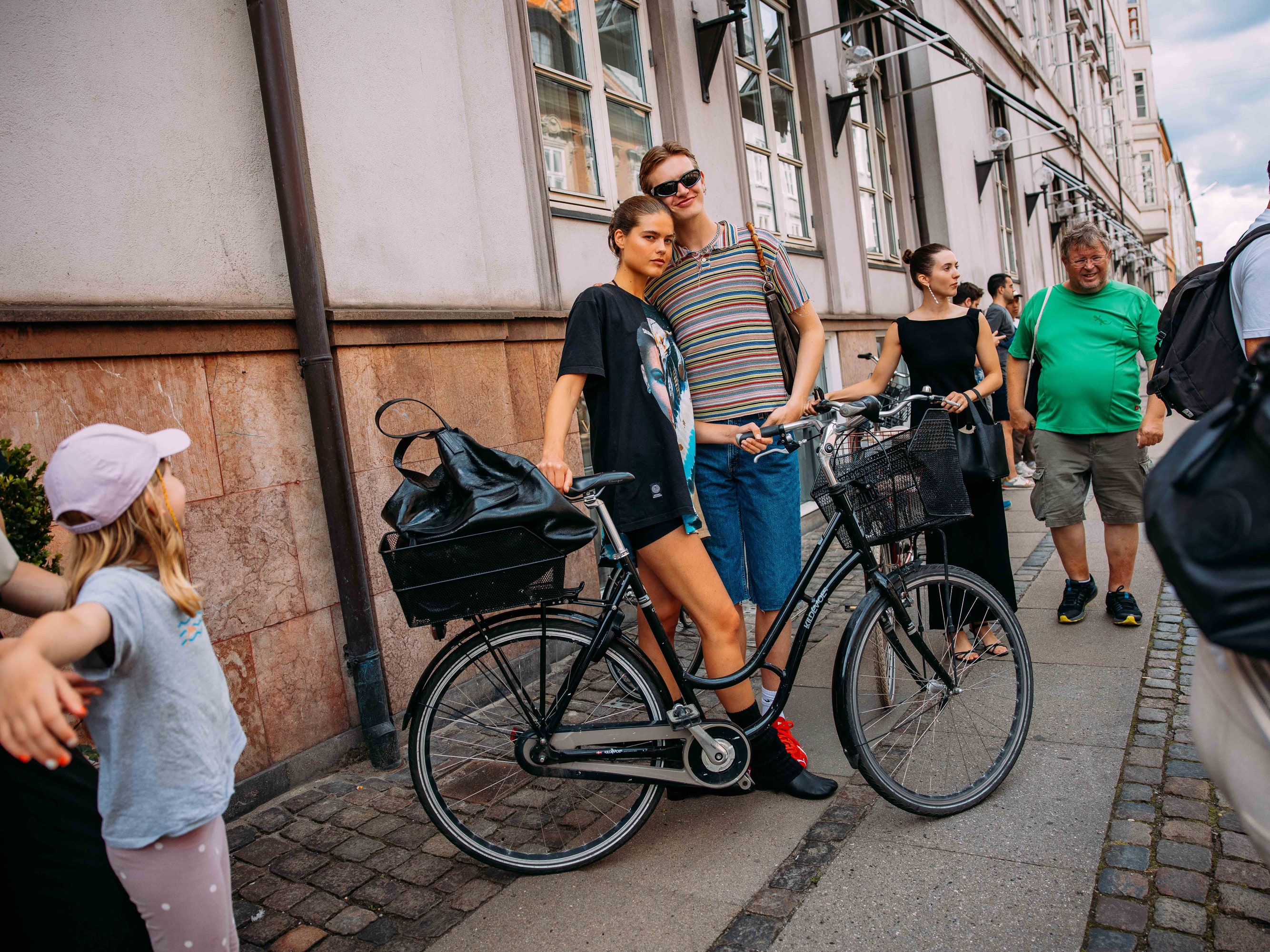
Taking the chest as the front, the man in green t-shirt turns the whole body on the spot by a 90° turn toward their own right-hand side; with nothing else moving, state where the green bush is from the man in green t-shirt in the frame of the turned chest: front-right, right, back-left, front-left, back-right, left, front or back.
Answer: front-left

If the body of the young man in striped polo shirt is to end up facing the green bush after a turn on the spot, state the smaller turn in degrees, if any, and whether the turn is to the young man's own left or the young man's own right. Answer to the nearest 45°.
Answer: approximately 45° to the young man's own right

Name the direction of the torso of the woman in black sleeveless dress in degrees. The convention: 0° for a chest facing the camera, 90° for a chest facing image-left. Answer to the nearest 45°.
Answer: approximately 0°

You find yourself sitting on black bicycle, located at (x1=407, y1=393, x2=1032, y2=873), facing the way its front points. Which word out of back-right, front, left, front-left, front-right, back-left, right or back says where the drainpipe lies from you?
back-left

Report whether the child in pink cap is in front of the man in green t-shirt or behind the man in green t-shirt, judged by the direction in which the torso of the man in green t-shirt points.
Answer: in front

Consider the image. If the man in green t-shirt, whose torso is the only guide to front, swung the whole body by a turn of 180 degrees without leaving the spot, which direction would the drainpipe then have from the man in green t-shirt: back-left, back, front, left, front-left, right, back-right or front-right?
back-left

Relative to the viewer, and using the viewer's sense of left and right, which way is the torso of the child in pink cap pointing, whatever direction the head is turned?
facing to the right of the viewer

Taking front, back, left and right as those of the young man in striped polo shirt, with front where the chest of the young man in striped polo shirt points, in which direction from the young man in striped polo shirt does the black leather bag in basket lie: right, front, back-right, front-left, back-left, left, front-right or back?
front-right

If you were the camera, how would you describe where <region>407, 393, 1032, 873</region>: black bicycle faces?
facing to the right of the viewer

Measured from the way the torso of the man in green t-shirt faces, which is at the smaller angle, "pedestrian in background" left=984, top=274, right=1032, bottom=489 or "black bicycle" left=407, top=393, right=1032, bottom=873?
the black bicycle

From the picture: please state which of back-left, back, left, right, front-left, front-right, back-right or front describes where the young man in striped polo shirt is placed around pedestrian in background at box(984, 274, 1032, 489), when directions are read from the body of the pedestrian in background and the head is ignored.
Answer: right
